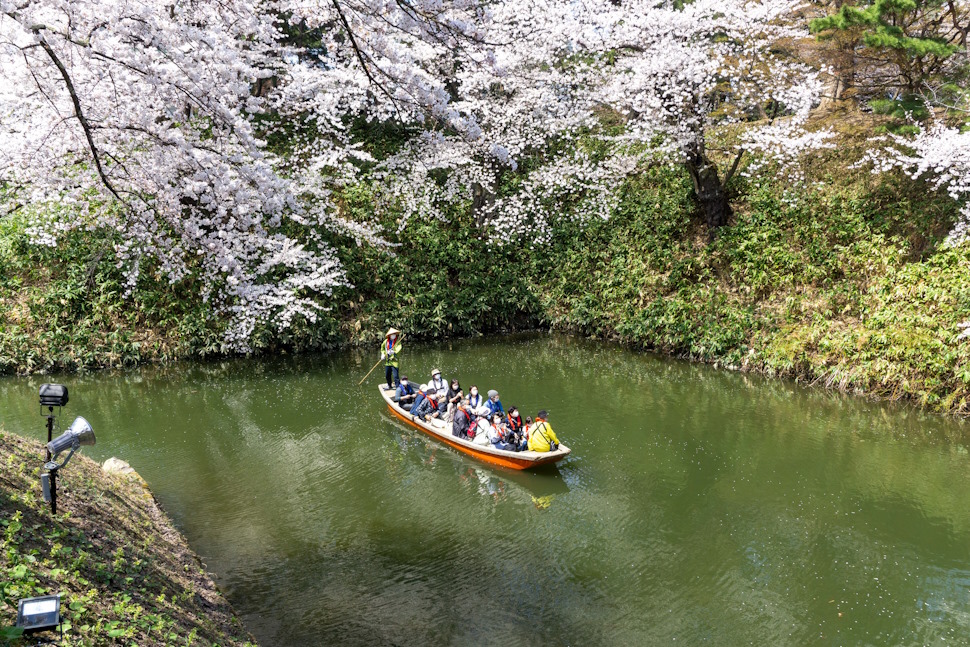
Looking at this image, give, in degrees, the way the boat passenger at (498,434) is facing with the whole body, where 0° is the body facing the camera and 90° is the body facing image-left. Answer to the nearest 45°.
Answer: approximately 315°

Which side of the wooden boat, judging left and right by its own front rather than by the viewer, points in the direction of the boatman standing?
back

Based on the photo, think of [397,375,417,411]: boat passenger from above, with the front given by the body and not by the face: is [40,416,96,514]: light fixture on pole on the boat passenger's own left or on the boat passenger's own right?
on the boat passenger's own right

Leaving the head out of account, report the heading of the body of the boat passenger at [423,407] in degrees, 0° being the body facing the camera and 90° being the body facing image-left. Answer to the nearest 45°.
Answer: approximately 270°

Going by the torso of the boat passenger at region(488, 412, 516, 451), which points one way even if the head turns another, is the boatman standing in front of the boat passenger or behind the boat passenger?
behind

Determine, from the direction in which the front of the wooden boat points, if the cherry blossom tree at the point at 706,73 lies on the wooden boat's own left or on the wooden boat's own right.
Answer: on the wooden boat's own left

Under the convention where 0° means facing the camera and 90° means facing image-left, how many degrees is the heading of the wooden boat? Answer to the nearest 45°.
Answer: approximately 315°
